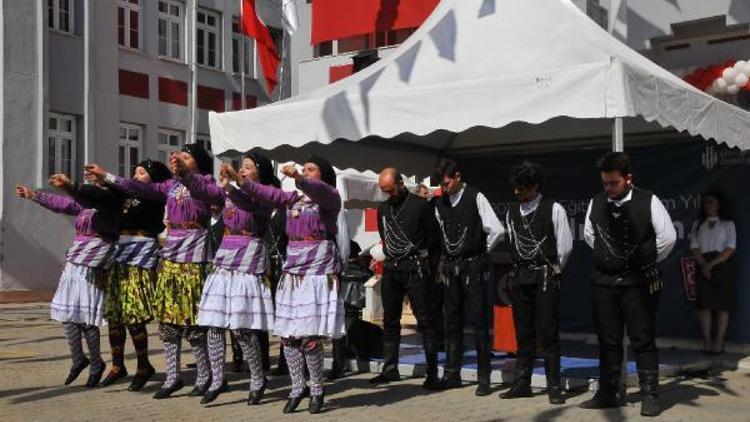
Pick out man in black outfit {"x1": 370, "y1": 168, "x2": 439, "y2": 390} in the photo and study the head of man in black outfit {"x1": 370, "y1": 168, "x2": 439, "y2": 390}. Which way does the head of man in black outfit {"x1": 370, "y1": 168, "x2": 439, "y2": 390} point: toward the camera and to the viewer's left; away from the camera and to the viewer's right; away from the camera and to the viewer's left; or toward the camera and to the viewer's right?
toward the camera and to the viewer's left

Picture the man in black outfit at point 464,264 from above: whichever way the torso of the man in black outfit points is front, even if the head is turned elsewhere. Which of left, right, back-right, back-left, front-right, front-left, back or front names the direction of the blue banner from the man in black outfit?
back

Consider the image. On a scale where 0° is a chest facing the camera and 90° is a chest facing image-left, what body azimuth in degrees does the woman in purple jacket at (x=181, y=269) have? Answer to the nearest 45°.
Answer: approximately 45°

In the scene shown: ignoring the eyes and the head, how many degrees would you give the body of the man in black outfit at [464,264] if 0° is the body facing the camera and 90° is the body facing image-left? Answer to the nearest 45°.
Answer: approximately 45°

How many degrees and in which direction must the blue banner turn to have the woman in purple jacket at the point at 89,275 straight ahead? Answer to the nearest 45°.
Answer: approximately 45° to its right

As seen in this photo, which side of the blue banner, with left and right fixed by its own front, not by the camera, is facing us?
front

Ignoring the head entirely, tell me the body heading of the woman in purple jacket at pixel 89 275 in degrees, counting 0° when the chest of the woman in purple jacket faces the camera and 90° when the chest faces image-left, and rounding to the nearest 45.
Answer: approximately 45°

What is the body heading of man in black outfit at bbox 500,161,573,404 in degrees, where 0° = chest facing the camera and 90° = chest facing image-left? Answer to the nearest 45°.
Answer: approximately 45°

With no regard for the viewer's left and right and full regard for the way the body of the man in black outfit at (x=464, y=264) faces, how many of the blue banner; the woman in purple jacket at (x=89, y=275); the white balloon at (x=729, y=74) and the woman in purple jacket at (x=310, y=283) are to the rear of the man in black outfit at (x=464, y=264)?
2

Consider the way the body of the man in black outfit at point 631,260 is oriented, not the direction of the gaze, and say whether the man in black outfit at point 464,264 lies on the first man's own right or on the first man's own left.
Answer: on the first man's own right

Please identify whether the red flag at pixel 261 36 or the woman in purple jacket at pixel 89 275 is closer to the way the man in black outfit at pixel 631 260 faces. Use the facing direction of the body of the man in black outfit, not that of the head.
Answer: the woman in purple jacket

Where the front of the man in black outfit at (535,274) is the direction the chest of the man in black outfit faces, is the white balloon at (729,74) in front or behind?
behind

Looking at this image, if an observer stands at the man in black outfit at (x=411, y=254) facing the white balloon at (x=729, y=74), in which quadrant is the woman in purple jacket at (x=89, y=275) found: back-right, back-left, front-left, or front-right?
back-left

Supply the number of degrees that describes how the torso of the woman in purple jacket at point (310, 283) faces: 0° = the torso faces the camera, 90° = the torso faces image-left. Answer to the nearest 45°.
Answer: approximately 45°
